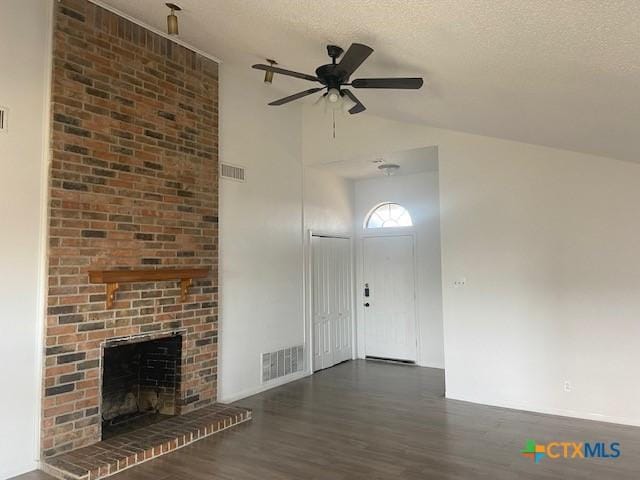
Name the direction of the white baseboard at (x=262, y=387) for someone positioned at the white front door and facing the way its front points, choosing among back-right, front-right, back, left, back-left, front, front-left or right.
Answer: front-right

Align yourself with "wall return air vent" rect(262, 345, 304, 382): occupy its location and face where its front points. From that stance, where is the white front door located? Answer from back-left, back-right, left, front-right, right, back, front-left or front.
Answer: left

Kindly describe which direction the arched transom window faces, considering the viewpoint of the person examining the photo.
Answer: facing the viewer

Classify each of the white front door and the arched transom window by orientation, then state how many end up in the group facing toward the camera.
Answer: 2

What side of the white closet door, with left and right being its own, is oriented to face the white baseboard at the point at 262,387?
right

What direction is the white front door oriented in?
toward the camera

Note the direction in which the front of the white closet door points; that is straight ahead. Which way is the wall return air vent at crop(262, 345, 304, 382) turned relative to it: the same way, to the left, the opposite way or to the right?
the same way

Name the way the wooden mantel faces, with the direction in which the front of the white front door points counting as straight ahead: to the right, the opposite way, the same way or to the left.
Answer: to the left

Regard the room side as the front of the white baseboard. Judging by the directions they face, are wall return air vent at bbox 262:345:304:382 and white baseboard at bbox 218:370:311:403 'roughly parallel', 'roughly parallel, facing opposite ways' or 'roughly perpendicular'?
roughly parallel

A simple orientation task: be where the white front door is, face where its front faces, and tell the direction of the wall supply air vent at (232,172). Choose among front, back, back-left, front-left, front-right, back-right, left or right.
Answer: front-right

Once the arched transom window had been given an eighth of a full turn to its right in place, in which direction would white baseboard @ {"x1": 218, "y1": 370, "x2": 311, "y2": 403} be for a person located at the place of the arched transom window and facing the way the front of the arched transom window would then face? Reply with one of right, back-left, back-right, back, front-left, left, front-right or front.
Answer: front
